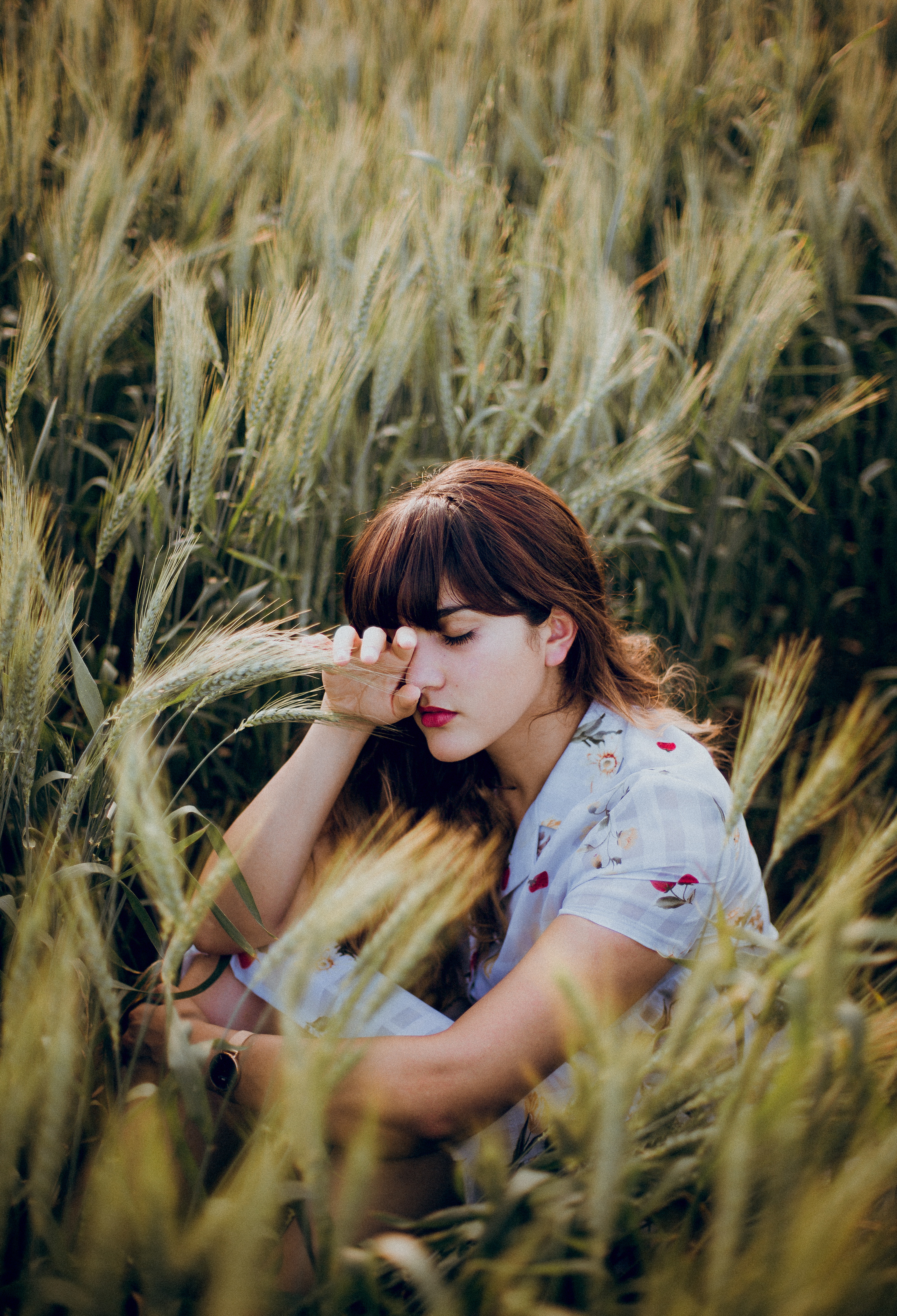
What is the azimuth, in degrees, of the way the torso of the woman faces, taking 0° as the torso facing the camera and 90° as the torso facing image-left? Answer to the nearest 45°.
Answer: approximately 45°

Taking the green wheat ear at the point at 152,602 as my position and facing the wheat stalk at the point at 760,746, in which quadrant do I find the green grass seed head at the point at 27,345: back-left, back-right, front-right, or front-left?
back-left
